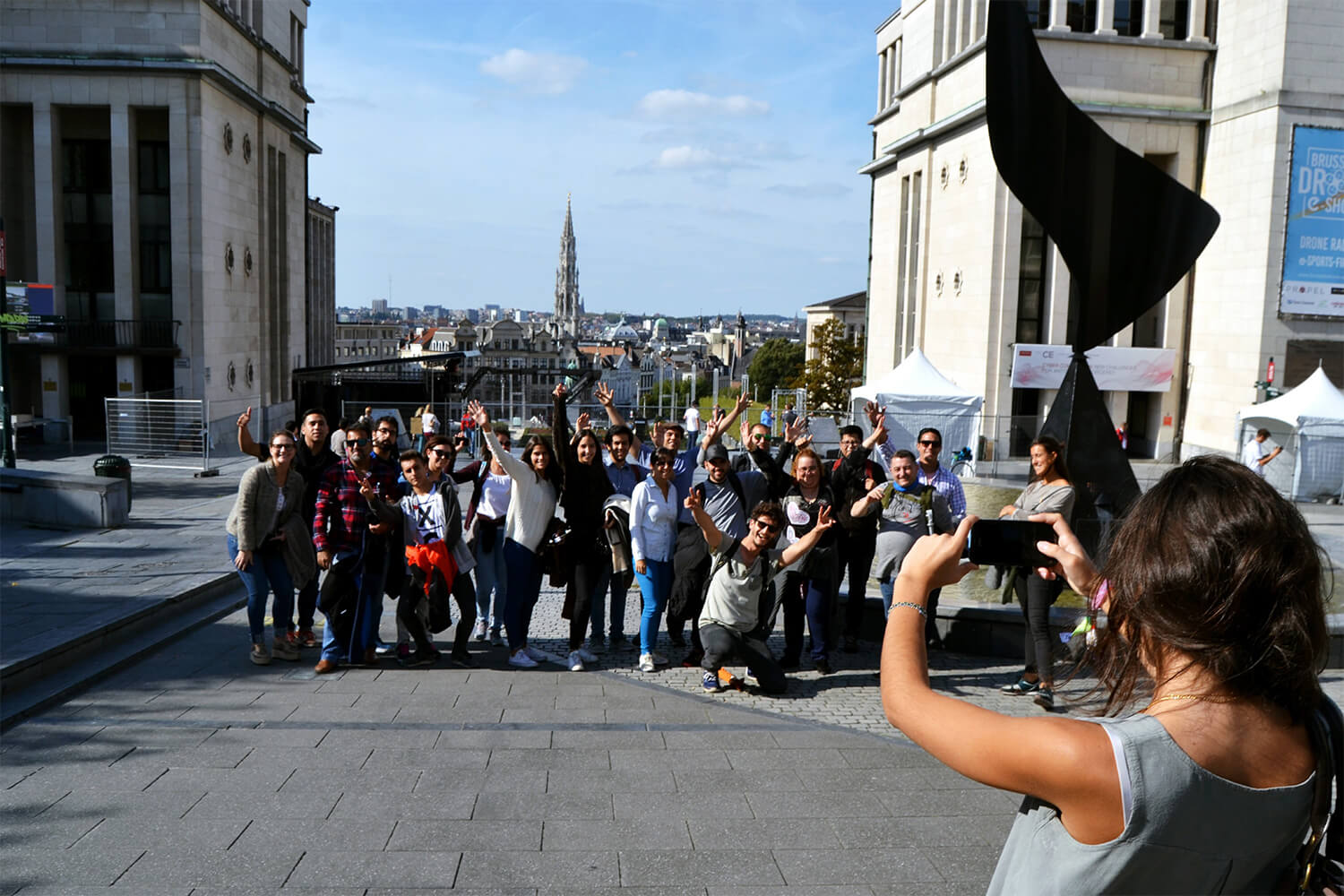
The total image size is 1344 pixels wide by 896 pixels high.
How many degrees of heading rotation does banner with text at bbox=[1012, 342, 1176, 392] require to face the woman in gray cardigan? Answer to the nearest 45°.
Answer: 0° — it already faces them

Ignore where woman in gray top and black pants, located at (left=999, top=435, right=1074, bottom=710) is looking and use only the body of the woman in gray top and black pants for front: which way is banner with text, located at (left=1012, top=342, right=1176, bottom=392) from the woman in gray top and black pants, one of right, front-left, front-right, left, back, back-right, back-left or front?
back-right

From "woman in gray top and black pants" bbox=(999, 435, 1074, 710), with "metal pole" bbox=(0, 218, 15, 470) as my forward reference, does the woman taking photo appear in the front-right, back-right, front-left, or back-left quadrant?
back-left

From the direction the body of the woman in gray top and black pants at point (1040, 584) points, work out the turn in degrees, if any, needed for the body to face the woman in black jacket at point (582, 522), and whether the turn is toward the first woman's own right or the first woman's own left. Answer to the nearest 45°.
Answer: approximately 45° to the first woman's own right

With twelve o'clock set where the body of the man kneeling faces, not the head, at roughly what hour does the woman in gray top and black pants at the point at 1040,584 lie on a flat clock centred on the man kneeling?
The woman in gray top and black pants is roughly at 9 o'clock from the man kneeling.

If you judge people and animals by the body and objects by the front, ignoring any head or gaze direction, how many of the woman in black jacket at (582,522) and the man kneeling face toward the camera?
2

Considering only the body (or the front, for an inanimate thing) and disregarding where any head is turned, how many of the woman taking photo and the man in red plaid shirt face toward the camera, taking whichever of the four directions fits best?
1

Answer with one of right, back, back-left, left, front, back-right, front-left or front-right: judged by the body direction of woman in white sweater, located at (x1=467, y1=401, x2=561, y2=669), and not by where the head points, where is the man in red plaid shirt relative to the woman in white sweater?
back-right
